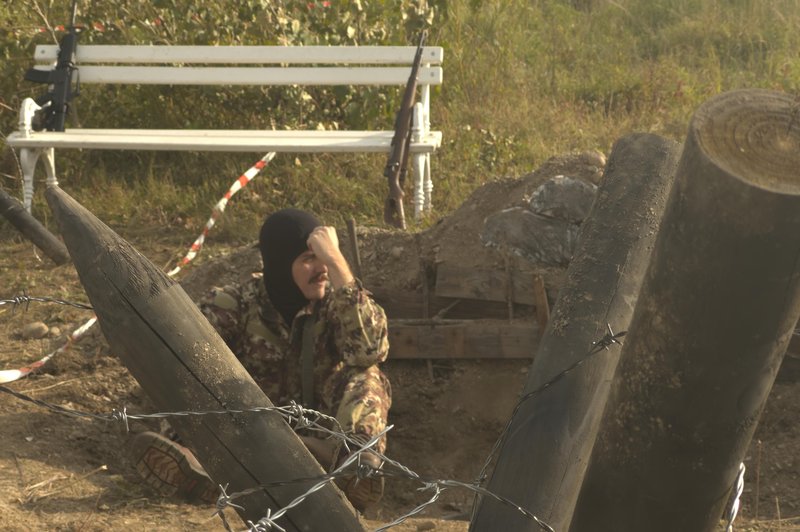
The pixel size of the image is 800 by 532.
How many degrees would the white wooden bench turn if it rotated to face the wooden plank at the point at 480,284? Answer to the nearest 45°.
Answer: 0° — it already faces it

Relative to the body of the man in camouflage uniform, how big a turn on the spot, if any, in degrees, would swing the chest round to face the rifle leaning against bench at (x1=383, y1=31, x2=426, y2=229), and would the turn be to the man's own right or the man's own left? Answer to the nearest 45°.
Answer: approximately 135° to the man's own left

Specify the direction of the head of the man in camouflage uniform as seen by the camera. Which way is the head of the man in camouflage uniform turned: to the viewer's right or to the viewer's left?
to the viewer's right

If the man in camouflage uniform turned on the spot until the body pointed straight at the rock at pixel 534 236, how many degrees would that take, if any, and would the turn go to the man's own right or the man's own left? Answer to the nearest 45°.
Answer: approximately 90° to the man's own left

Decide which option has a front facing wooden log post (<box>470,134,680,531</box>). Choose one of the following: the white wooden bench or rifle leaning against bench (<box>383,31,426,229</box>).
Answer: the white wooden bench

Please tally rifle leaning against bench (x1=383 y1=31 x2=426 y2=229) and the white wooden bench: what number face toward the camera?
1

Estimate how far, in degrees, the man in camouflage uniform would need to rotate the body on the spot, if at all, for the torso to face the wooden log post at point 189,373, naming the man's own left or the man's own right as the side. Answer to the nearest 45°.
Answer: approximately 45° to the man's own right

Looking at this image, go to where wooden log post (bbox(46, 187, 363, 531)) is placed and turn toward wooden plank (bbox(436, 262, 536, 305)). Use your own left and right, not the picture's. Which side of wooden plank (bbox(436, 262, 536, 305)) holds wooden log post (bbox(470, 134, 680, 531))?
right
